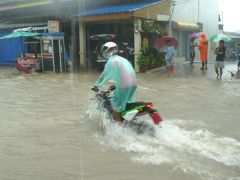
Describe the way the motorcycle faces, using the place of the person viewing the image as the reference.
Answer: facing away from the viewer and to the left of the viewer

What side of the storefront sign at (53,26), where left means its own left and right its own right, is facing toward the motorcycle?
front

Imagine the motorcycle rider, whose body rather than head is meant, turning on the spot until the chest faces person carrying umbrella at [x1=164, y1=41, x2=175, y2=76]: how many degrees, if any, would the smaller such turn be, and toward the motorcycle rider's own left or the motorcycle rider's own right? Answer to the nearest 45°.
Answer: approximately 45° to the motorcycle rider's own right

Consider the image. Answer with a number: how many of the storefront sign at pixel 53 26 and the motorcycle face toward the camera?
1

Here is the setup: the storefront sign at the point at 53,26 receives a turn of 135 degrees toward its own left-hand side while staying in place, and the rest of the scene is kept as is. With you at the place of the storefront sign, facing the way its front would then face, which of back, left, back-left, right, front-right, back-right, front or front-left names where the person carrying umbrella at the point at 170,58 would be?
right

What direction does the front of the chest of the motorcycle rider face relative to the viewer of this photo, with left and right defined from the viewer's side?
facing away from the viewer and to the left of the viewer

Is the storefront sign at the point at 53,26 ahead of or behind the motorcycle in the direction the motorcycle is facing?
ahead

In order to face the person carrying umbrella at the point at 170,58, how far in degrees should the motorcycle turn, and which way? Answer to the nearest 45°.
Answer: approximately 45° to its right
